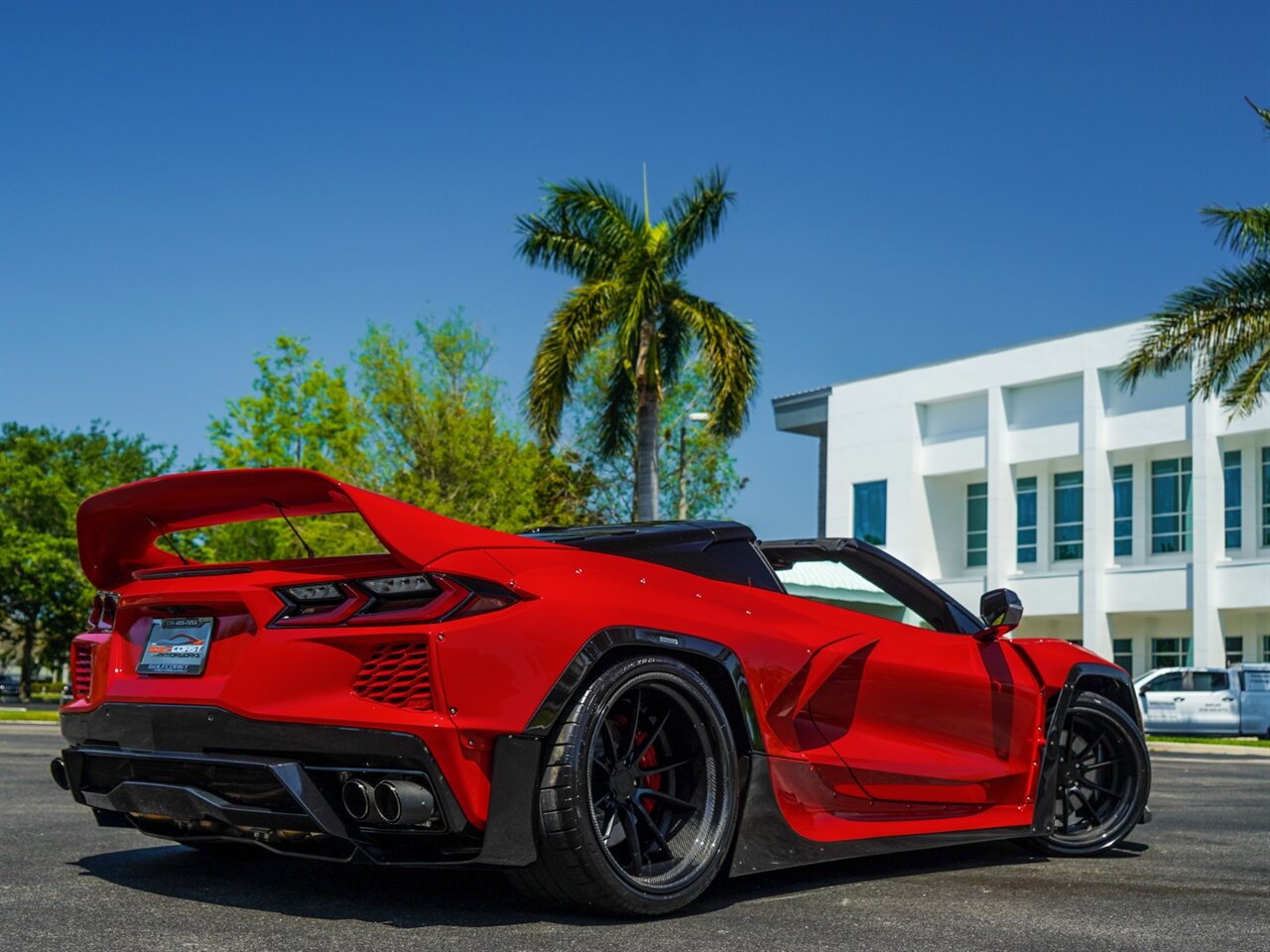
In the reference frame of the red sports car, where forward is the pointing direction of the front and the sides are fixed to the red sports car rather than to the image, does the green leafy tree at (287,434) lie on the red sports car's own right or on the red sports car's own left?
on the red sports car's own left

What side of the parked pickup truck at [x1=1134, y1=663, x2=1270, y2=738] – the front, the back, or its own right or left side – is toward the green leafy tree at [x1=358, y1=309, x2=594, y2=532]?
front

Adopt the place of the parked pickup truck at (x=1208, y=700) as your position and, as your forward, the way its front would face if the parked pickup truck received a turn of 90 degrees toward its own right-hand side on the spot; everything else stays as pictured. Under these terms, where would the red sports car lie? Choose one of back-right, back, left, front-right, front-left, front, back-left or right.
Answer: back

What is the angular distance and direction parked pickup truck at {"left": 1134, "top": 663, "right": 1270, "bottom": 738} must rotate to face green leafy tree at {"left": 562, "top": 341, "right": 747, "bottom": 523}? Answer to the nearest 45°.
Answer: approximately 45° to its right

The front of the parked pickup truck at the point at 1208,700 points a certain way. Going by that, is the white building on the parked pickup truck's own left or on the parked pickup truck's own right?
on the parked pickup truck's own right

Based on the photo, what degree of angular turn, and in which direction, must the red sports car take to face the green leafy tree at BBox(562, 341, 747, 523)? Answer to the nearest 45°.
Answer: approximately 45° to its left

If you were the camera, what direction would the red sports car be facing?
facing away from the viewer and to the right of the viewer

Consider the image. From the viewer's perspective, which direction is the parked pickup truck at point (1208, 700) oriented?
to the viewer's left

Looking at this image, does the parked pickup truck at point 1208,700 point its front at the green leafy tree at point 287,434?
yes

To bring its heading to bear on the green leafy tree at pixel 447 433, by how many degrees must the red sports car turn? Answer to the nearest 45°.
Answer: approximately 45° to its left

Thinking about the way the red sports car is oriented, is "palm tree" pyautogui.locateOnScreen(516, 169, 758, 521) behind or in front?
in front
